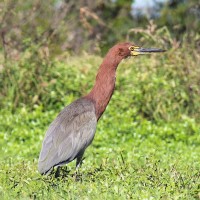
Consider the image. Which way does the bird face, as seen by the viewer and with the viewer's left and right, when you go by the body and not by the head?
facing to the right of the viewer
